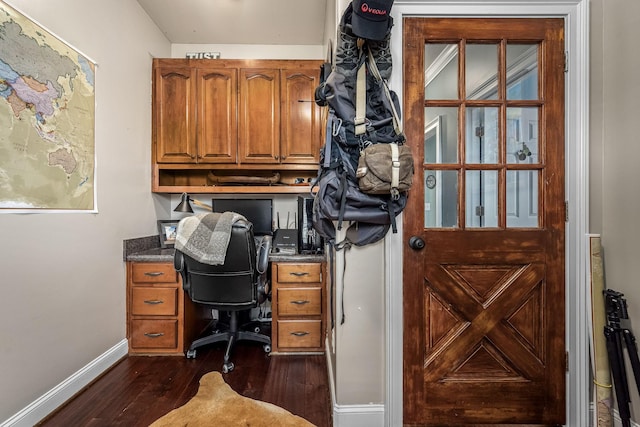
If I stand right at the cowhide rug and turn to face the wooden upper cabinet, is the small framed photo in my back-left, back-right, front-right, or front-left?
front-left

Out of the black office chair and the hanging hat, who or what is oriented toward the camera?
the hanging hat

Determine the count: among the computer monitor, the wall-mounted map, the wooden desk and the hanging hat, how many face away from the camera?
0

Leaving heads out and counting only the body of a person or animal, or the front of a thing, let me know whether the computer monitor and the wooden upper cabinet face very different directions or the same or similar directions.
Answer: same or similar directions

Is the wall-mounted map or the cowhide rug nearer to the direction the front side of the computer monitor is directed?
the cowhide rug

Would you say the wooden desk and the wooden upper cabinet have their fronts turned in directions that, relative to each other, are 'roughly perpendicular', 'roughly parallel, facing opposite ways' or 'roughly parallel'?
roughly parallel

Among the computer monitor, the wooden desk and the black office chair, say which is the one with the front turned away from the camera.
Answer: the black office chair

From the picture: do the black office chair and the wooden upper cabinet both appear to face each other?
yes

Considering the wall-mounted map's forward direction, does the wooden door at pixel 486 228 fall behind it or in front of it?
in front

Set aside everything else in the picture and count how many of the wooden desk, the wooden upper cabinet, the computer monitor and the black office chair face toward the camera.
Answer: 3

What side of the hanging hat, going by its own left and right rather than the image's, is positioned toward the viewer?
front

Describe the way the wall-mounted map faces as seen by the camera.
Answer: facing the viewer and to the right of the viewer

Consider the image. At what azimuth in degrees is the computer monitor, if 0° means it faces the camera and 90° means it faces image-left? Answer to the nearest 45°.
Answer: approximately 0°

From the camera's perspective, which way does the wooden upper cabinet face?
toward the camera
